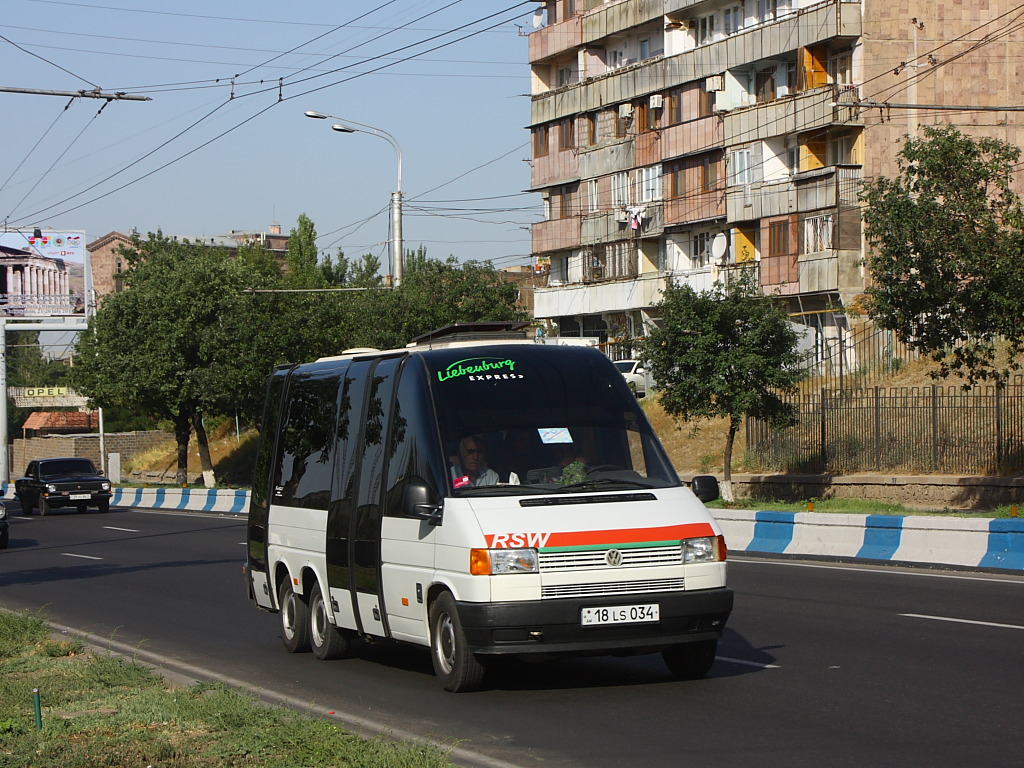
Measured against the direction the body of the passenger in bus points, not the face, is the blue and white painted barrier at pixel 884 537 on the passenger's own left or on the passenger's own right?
on the passenger's own left

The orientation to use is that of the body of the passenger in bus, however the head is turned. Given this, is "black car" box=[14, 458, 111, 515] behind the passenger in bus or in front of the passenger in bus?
behind

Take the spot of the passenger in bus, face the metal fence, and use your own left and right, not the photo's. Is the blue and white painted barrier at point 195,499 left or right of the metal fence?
left

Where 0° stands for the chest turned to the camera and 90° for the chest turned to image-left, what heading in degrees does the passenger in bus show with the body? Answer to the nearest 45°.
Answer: approximately 315°

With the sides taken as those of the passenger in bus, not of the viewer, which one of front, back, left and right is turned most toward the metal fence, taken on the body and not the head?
left

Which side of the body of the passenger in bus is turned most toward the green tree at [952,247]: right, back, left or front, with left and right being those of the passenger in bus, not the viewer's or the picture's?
left
